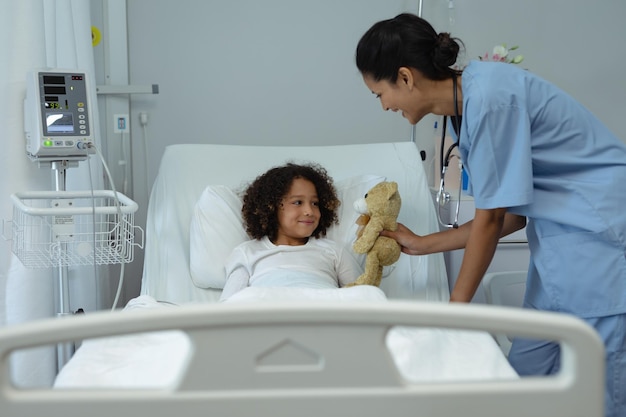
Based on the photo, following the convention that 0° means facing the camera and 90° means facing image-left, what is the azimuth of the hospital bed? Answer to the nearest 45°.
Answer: approximately 0°

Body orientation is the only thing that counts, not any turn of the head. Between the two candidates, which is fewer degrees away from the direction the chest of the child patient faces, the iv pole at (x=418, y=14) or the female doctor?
the female doctor

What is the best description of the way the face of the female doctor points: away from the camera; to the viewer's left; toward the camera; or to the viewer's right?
to the viewer's left

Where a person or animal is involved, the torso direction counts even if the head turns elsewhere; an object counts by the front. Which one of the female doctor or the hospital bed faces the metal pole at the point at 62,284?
the female doctor

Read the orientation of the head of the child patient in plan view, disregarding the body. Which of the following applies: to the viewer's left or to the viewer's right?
to the viewer's right

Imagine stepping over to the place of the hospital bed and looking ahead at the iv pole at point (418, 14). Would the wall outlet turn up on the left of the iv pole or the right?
left

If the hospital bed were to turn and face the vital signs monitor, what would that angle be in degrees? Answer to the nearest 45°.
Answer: approximately 135° to its right

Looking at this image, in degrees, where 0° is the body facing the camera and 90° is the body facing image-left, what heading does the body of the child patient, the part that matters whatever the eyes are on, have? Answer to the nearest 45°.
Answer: approximately 0°

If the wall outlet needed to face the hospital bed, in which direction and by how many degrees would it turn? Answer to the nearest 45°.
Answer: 0° — it already faces it

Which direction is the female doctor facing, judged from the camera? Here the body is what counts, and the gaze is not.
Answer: to the viewer's left

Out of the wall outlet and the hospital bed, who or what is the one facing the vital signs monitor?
the wall outlet
